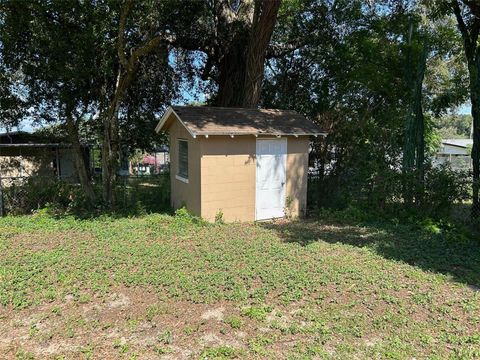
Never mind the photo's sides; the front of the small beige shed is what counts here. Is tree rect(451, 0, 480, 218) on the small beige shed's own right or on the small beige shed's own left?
on the small beige shed's own left

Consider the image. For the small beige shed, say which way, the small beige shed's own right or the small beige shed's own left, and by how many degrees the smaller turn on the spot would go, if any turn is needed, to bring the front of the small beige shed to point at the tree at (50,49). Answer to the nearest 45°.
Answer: approximately 90° to the small beige shed's own right

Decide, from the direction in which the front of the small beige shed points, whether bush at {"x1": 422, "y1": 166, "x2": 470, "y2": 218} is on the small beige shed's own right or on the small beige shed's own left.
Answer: on the small beige shed's own left

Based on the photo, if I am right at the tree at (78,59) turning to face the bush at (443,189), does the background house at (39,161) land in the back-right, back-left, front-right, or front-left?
back-left

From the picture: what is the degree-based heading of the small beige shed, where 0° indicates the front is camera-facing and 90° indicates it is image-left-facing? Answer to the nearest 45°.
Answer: approximately 0°

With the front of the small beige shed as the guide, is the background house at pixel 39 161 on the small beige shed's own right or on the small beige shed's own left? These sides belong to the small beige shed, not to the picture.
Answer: on the small beige shed's own right

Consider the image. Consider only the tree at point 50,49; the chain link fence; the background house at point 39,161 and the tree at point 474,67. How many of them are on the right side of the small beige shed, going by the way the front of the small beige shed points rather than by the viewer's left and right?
3

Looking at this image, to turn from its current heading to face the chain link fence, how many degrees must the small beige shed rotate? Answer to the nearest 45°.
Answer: approximately 90° to its right
